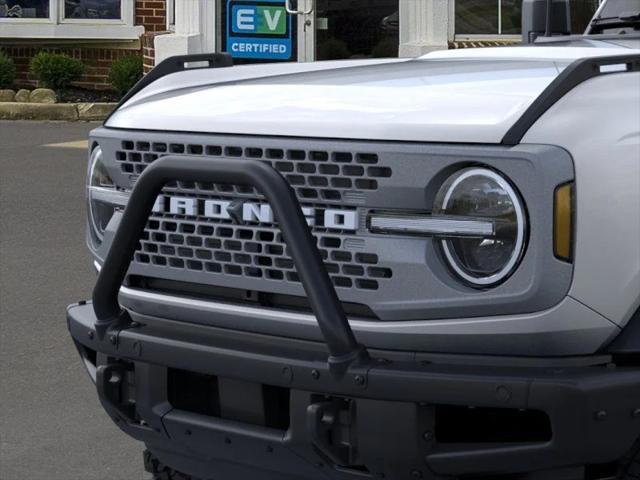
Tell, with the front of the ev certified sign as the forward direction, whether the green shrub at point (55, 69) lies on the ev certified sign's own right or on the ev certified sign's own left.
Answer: on the ev certified sign's own right

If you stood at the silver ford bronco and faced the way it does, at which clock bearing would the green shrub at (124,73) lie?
The green shrub is roughly at 4 o'clock from the silver ford bronco.

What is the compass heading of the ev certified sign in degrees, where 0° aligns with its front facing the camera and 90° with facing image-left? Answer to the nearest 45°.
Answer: approximately 0°

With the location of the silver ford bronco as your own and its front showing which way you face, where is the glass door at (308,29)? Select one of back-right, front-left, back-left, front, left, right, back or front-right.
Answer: back-right

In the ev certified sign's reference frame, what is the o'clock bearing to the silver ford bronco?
The silver ford bronco is roughly at 12 o'clock from the ev certified sign.

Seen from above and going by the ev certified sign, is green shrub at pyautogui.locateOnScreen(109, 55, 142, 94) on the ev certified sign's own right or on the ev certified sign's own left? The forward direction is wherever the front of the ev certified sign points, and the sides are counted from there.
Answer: on the ev certified sign's own right

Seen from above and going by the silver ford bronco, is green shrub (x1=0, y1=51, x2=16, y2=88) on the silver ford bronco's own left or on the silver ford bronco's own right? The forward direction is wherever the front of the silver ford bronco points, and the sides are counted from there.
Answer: on the silver ford bronco's own right

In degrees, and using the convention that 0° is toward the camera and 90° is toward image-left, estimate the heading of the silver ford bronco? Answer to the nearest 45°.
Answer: approximately 45°

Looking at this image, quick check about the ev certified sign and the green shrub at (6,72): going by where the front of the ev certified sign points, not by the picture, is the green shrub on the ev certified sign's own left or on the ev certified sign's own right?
on the ev certified sign's own right
